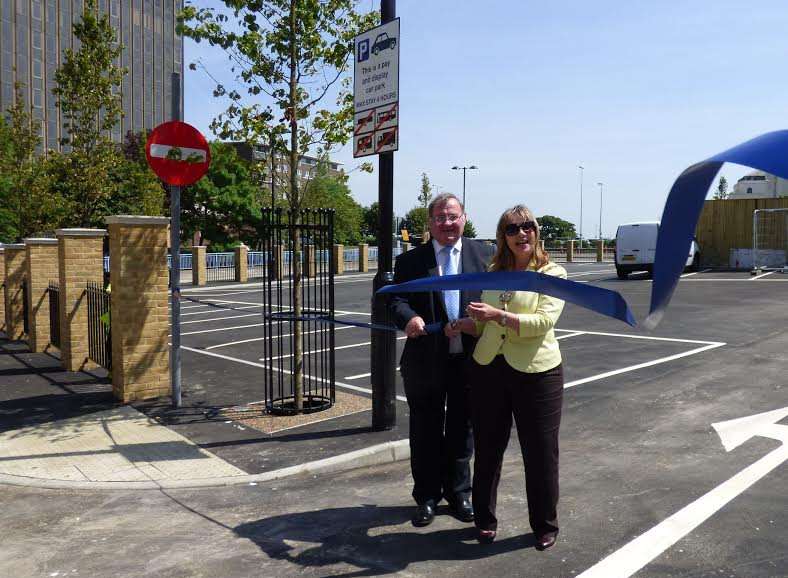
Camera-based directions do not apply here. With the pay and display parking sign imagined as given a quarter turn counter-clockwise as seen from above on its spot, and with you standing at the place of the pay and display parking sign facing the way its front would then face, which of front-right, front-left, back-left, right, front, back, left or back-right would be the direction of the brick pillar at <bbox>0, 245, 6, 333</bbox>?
back

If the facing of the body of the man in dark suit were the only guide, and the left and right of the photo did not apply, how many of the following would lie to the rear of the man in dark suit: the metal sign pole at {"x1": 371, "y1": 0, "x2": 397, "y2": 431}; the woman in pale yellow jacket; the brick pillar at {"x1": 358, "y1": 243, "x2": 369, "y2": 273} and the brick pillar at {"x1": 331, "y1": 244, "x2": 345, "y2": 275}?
3

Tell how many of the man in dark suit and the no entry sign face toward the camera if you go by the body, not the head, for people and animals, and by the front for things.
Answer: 2

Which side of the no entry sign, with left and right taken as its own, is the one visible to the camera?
front

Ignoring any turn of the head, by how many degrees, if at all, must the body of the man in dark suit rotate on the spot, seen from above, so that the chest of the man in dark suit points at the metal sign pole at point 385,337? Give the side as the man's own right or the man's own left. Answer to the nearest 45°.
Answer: approximately 180°

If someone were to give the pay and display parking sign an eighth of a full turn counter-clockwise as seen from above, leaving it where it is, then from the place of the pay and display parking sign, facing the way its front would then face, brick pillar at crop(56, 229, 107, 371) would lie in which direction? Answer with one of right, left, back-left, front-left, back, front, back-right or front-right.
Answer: back-right

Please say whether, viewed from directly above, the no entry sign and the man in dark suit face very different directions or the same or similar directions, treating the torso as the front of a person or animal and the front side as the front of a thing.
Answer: same or similar directions

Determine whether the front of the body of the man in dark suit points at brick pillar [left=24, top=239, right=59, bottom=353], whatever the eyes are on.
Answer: no

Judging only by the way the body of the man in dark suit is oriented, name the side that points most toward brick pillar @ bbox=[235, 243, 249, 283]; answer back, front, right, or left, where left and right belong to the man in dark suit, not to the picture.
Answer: back

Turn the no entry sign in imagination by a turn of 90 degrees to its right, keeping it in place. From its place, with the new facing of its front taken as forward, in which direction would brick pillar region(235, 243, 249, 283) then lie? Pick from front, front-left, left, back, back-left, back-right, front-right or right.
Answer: right

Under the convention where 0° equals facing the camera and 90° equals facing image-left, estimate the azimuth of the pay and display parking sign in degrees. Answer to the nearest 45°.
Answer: approximately 45°

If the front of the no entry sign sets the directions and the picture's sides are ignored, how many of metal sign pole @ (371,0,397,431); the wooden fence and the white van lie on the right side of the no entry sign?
0

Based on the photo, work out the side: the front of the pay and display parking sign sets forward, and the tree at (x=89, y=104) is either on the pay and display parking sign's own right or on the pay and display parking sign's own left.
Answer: on the pay and display parking sign's own right

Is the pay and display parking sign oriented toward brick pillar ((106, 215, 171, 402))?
no

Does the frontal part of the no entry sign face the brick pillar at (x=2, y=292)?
no

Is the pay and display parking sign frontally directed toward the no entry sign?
no

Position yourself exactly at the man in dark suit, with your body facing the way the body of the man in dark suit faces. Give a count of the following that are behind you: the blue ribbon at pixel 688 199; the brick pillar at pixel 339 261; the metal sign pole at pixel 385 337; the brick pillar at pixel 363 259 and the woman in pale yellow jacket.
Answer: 3

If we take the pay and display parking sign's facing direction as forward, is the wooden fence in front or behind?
behind

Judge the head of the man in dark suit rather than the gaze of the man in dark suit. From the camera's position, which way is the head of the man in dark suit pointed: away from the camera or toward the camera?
toward the camera

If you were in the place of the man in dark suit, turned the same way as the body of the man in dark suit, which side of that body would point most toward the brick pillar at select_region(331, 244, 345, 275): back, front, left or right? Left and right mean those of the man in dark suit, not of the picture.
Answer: back
